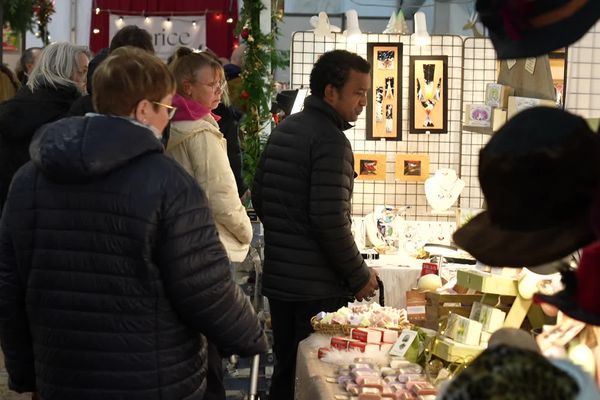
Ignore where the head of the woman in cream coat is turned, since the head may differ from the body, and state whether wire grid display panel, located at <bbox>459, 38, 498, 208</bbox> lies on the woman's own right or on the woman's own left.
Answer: on the woman's own left

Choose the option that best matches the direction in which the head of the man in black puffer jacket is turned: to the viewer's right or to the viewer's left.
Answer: to the viewer's right

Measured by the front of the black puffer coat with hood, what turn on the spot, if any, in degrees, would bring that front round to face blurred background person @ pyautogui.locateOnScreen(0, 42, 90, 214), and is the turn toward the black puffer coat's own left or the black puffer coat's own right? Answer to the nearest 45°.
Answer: approximately 45° to the black puffer coat's own left

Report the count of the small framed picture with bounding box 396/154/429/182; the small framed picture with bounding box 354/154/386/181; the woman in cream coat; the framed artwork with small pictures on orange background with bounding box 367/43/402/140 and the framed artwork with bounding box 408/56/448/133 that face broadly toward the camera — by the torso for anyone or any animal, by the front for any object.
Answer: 4

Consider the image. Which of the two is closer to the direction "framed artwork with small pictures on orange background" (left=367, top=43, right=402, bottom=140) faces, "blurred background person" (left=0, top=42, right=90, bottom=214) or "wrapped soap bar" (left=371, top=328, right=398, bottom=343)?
the wrapped soap bar

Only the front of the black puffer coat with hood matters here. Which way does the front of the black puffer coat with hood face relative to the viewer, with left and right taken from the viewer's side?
facing away from the viewer and to the right of the viewer

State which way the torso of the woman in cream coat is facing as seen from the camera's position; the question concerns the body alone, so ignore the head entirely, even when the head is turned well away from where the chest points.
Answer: to the viewer's right

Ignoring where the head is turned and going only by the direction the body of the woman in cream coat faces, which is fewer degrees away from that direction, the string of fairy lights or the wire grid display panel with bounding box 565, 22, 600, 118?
the wire grid display panel
